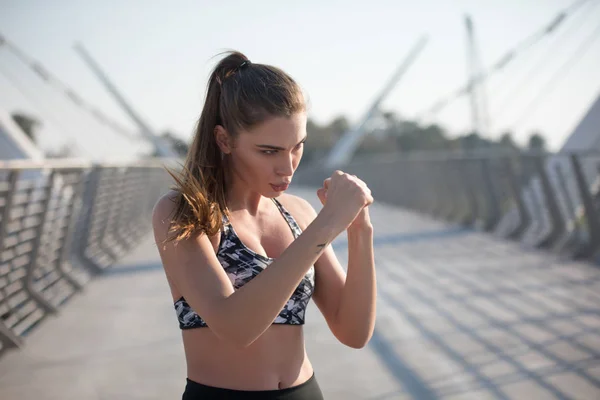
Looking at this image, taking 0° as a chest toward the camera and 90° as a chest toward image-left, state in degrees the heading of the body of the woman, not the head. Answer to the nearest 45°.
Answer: approximately 315°

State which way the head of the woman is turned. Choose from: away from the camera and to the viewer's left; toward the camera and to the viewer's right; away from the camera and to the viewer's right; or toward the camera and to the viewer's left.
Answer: toward the camera and to the viewer's right

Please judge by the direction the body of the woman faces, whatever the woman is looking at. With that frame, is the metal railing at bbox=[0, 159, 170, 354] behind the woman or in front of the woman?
behind
